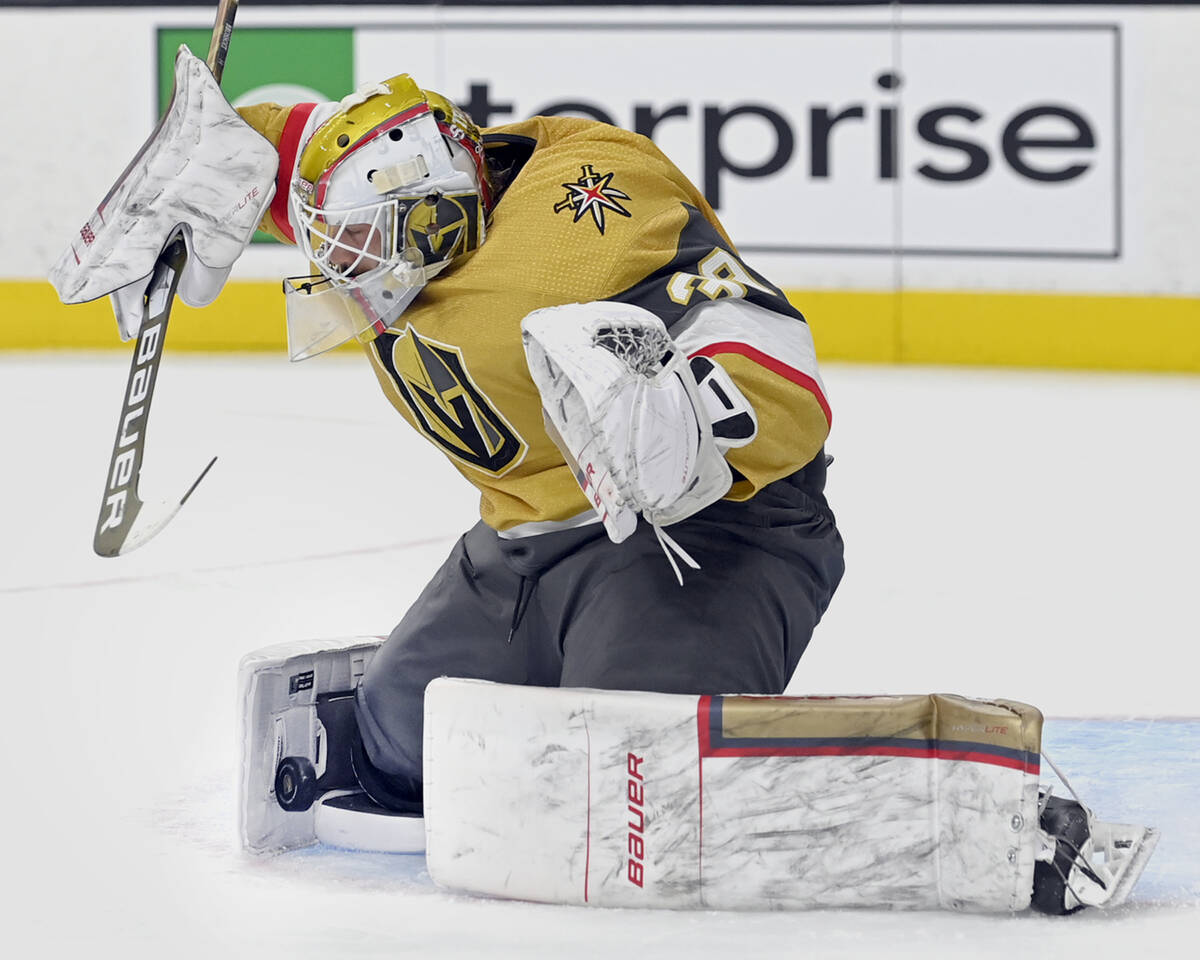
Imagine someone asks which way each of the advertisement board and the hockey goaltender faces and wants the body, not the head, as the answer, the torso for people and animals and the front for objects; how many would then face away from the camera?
0

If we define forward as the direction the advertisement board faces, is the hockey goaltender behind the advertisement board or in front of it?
in front

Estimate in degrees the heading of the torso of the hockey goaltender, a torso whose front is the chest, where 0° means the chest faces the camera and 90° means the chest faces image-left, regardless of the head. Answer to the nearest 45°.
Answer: approximately 45°

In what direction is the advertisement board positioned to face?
toward the camera

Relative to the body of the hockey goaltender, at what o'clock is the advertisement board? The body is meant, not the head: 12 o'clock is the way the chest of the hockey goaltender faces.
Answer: The advertisement board is roughly at 5 o'clock from the hockey goaltender.
